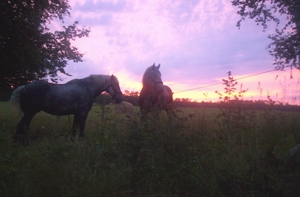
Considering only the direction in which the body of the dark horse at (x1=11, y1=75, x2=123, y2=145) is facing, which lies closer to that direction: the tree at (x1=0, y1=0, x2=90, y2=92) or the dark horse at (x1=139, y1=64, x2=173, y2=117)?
the dark horse

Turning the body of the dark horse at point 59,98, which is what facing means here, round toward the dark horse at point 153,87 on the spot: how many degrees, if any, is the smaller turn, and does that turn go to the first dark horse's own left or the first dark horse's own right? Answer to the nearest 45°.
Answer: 0° — it already faces it

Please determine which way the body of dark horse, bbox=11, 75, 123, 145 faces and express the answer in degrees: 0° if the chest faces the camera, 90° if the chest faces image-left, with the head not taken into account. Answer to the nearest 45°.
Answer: approximately 270°

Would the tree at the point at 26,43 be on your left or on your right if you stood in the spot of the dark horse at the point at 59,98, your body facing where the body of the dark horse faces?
on your left
